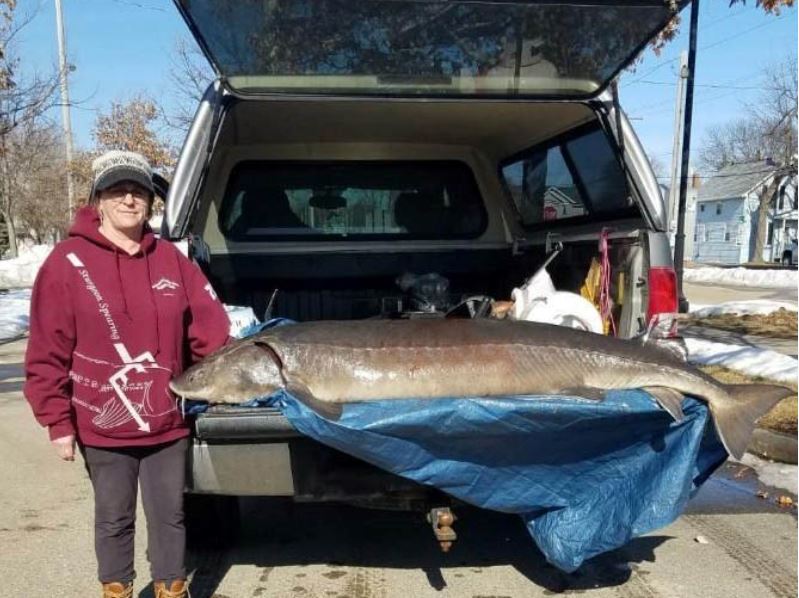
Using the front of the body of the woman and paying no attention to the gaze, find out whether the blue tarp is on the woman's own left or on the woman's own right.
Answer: on the woman's own left

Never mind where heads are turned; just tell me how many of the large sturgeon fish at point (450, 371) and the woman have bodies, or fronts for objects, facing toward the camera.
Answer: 1

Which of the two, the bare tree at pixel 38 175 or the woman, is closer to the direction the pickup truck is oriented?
the bare tree

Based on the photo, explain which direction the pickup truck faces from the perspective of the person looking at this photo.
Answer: facing away from the viewer

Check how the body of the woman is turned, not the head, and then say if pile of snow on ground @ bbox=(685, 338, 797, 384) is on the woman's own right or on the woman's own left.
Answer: on the woman's own left

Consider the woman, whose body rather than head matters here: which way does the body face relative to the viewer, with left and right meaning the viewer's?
facing the viewer

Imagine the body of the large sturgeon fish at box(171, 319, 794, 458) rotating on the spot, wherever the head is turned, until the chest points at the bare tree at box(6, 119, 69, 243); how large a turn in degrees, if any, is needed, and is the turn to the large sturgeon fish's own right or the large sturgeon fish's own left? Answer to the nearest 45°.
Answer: approximately 45° to the large sturgeon fish's own right

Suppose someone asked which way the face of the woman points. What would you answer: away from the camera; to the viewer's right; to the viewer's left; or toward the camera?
toward the camera

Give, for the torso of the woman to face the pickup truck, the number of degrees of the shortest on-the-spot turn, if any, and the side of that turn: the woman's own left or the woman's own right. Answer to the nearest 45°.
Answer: approximately 135° to the woman's own left

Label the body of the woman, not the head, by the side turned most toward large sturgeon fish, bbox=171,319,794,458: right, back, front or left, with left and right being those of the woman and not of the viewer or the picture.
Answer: left

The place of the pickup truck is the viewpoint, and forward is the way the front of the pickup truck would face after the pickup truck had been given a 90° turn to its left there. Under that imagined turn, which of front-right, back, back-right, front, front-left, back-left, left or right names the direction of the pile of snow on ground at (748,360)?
back-right

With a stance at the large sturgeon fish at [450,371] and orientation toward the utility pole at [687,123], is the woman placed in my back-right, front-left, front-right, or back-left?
back-left

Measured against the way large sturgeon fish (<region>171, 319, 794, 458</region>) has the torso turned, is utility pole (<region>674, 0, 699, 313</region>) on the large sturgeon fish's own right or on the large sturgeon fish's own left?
on the large sturgeon fish's own right

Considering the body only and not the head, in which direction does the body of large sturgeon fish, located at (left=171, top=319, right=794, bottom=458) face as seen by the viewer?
to the viewer's left

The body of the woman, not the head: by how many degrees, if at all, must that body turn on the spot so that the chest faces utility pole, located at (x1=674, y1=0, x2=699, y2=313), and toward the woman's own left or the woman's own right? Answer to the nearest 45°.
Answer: approximately 135° to the woman's own left
